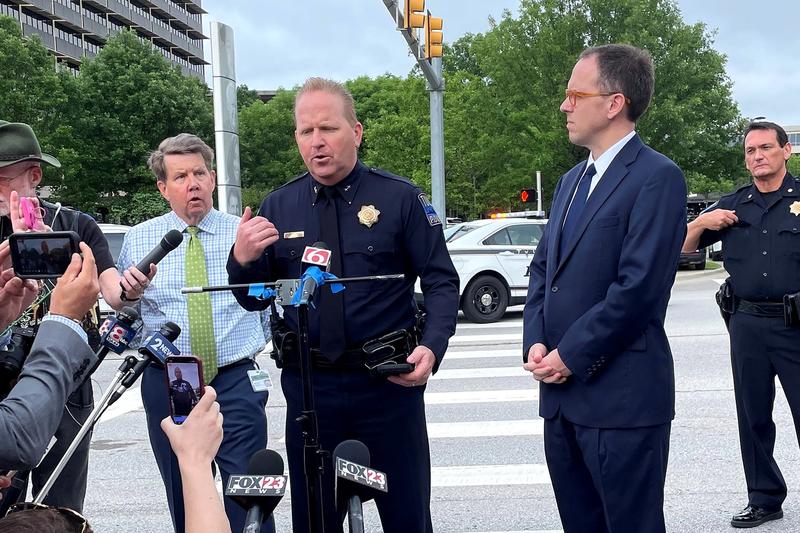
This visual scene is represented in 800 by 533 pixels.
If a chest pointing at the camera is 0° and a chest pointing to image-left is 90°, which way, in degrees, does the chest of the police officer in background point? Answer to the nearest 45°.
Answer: approximately 0°

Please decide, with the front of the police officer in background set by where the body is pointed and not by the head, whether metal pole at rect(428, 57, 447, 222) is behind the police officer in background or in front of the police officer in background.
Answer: behind

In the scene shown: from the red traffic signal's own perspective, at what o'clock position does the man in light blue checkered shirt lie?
The man in light blue checkered shirt is roughly at 12 o'clock from the red traffic signal.

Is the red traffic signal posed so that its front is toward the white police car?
yes

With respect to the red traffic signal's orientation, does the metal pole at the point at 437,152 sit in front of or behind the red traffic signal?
in front

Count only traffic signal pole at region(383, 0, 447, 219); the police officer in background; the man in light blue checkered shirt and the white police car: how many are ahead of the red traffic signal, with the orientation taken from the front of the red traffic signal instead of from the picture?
4

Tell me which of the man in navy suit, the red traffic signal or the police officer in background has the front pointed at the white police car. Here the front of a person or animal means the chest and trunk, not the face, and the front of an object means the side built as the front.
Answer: the red traffic signal

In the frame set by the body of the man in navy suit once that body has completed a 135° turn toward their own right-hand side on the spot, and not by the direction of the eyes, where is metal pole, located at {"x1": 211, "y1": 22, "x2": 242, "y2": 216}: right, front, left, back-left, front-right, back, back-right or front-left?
front-left

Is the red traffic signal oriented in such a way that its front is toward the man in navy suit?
yes

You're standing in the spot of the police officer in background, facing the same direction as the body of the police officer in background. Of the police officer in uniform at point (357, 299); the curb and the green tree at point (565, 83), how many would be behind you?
2
